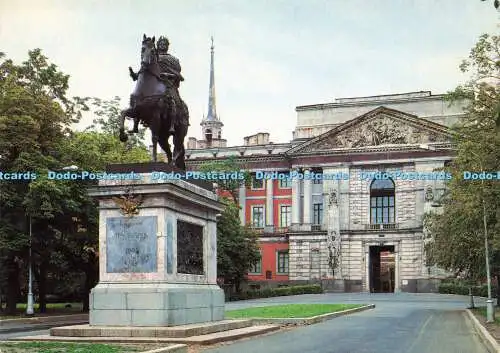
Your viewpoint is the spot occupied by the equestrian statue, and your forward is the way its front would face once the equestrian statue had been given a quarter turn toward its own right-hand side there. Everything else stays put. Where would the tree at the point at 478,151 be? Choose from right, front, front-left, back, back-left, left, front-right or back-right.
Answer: right

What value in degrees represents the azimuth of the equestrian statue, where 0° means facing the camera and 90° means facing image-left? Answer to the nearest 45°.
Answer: approximately 45°

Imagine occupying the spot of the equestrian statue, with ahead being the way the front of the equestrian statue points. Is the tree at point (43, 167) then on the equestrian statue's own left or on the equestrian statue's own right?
on the equestrian statue's own right
